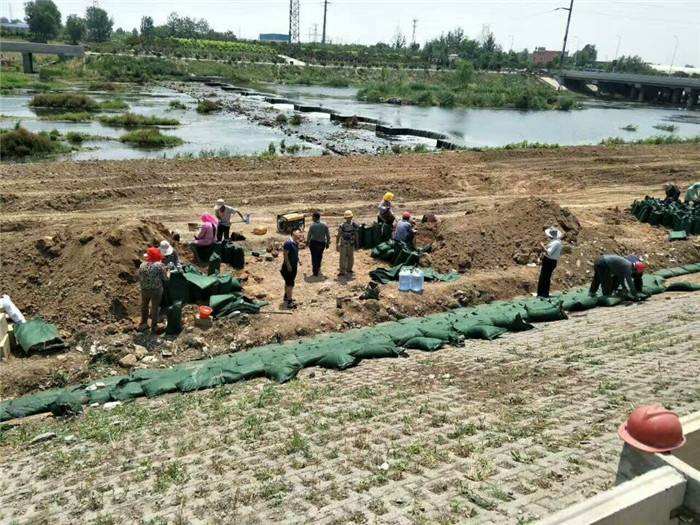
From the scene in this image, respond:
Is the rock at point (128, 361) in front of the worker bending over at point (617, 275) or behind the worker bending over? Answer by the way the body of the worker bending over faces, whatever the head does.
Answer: behind

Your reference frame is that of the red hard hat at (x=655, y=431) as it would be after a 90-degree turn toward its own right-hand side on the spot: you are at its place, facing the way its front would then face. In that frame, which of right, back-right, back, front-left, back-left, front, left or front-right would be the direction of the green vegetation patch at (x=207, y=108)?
front-left

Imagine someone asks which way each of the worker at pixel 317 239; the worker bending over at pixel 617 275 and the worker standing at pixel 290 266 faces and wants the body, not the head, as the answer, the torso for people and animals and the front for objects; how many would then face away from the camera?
1

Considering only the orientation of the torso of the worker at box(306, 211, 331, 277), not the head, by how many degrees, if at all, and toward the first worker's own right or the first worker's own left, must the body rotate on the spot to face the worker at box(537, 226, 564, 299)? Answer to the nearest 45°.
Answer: approximately 90° to the first worker's own right

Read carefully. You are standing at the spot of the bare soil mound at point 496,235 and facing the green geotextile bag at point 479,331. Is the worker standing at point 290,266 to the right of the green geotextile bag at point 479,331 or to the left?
right

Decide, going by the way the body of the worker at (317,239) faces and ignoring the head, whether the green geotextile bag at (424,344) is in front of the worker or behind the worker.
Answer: behind

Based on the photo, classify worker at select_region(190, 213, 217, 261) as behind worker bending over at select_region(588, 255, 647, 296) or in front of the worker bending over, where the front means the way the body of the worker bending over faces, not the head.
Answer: behind

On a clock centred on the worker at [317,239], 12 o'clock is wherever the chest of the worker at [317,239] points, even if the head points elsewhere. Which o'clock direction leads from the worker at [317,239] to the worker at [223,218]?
the worker at [223,218] is roughly at 10 o'clock from the worker at [317,239].

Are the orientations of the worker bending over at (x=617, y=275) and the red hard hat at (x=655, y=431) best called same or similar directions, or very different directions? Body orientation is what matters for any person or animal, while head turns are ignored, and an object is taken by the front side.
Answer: very different directions

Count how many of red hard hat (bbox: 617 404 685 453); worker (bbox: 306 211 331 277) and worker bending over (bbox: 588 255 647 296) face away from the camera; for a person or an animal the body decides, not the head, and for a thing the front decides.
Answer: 1

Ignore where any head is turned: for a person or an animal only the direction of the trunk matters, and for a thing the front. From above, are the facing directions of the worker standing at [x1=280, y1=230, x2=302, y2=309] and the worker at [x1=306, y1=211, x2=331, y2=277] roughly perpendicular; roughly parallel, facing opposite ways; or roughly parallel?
roughly perpendicular

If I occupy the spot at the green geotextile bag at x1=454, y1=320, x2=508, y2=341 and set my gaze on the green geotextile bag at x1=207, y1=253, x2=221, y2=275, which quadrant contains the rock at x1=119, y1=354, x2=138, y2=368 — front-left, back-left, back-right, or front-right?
front-left

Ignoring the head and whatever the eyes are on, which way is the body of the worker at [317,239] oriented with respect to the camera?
away from the camera

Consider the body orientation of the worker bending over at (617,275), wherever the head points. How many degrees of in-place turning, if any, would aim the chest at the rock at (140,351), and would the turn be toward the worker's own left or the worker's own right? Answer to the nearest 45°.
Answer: approximately 135° to the worker's own right

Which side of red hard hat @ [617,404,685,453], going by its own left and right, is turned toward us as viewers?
left

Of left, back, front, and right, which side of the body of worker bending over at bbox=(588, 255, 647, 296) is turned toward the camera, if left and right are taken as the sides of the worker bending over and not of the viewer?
right

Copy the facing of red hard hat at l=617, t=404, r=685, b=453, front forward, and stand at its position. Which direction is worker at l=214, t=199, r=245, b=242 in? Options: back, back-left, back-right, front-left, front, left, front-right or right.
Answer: front-right
